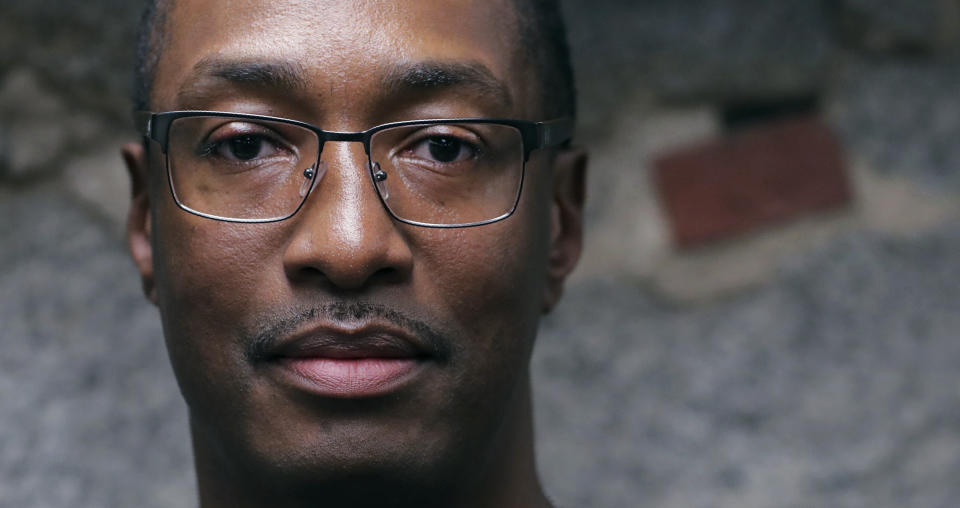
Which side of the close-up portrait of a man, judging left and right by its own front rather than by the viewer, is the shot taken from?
front
